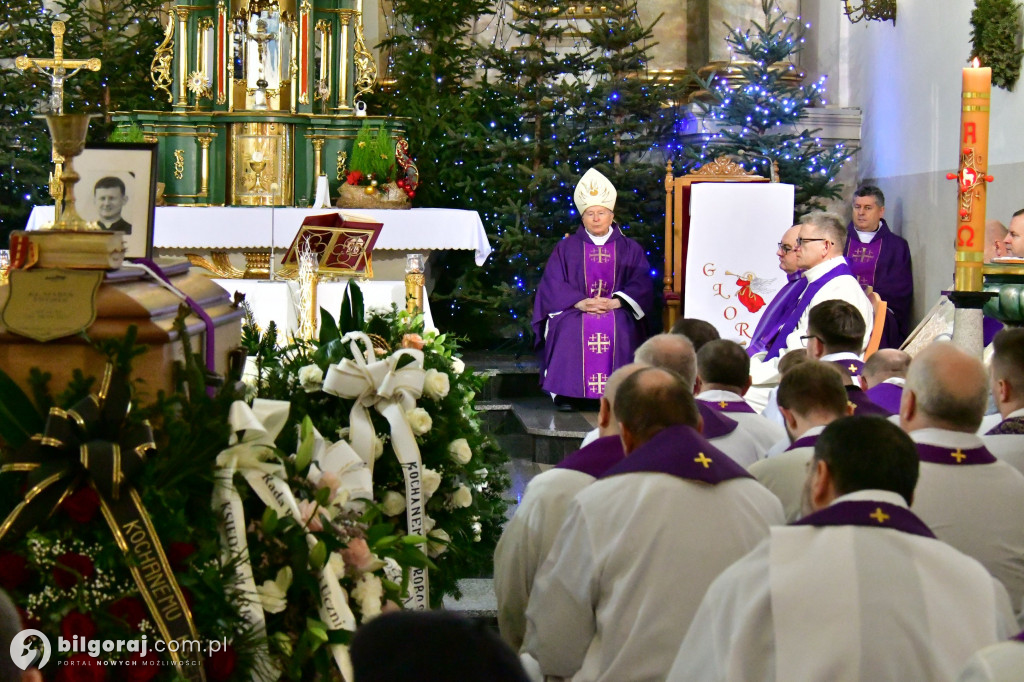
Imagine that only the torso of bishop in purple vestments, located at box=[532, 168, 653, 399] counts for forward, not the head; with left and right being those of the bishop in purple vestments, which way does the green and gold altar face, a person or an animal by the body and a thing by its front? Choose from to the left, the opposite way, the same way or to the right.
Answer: the same way

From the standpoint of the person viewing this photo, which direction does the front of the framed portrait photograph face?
facing the viewer

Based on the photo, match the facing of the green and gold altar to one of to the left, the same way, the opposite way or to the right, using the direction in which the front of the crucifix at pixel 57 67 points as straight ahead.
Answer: the same way

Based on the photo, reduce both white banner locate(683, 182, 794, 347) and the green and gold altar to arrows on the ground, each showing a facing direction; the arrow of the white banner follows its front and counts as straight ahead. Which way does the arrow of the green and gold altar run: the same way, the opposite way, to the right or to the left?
the same way

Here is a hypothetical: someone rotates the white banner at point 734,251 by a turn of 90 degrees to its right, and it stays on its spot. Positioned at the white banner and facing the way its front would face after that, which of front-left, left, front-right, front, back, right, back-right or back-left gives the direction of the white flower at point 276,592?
left

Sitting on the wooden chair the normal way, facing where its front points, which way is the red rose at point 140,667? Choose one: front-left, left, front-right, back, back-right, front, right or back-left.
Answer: front

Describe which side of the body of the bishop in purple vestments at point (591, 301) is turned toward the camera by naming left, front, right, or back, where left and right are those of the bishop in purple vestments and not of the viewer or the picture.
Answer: front

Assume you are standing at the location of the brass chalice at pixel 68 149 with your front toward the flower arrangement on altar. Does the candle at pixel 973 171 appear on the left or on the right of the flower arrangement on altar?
right

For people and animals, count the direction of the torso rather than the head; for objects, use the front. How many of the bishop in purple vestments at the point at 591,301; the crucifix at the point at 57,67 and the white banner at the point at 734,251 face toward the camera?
3

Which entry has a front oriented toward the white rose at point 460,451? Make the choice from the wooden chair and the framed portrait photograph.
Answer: the wooden chair

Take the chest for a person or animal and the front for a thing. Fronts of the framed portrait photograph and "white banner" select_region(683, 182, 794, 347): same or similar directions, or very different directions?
same or similar directions

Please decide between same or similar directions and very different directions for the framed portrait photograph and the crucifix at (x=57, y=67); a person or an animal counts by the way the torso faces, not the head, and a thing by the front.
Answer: same or similar directions

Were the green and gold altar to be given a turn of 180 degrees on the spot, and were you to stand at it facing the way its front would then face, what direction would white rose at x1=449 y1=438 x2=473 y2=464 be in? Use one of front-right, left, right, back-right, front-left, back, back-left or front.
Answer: back

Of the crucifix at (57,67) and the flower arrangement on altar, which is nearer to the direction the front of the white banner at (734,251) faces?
the crucifix

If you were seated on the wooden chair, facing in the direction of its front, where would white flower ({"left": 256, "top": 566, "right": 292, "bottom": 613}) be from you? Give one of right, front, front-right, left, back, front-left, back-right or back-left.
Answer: front

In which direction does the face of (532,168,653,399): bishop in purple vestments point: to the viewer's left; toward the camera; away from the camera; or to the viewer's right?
toward the camera

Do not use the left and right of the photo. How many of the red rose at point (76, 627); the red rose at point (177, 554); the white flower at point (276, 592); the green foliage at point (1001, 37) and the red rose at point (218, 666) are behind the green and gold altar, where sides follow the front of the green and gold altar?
0
